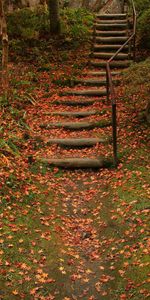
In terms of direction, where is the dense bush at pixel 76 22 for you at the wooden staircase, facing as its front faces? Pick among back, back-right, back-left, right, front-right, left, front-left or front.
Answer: back

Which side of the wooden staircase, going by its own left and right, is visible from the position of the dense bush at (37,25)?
back

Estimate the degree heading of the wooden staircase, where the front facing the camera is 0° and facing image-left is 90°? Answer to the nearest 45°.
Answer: approximately 0°

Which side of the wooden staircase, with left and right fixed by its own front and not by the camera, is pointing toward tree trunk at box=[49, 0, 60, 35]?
back

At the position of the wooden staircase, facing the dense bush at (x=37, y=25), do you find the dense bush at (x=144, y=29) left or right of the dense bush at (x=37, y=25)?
right

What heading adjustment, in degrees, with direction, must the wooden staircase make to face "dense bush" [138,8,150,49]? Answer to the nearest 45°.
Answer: approximately 135° to its left

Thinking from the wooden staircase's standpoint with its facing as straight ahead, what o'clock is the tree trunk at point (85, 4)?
The tree trunk is roughly at 6 o'clock from the wooden staircase.

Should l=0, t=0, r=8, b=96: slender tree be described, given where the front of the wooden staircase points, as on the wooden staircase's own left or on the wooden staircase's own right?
on the wooden staircase's own right
